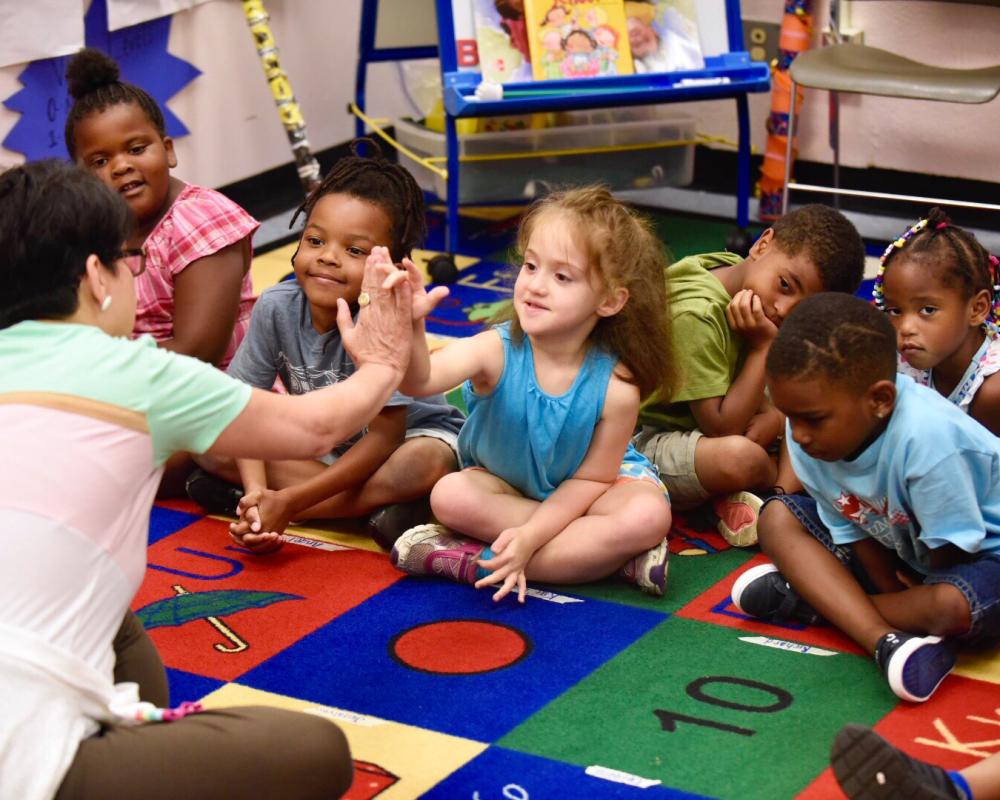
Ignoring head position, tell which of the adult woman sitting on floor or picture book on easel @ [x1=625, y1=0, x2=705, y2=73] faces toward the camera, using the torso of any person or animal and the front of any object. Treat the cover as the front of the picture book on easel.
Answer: the picture book on easel

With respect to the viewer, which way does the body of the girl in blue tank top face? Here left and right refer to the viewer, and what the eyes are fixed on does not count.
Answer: facing the viewer and to the left of the viewer

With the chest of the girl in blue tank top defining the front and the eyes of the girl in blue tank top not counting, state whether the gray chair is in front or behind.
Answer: behind

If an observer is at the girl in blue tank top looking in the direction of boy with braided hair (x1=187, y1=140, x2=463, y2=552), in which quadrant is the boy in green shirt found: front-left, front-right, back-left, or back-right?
back-right

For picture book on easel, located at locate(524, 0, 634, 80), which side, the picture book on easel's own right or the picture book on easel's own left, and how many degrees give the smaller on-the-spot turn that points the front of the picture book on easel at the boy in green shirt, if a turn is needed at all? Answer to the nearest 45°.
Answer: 0° — it already faces them

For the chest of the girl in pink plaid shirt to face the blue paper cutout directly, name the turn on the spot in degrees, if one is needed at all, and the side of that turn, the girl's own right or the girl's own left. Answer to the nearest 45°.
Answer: approximately 135° to the girl's own right

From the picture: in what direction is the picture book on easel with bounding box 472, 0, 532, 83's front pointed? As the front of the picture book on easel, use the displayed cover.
toward the camera

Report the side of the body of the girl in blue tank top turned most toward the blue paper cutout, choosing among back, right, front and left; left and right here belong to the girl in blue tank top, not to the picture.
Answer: right

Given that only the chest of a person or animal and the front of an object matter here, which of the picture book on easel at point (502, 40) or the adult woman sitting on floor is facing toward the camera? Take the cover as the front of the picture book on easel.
the picture book on easel

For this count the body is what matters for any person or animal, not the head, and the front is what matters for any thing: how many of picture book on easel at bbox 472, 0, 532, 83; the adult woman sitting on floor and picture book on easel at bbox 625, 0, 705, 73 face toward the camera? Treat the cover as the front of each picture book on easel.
2

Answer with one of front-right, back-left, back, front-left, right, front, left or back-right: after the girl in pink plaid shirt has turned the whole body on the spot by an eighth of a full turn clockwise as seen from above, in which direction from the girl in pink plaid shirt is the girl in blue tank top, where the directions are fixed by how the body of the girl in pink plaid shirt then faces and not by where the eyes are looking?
back-left

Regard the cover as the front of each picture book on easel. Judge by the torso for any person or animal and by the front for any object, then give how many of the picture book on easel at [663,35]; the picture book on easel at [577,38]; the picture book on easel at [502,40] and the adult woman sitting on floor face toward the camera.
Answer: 3

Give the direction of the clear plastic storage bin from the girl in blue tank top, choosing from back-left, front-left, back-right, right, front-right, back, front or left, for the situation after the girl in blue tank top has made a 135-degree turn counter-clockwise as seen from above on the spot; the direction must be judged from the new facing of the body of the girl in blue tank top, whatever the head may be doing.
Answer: left
